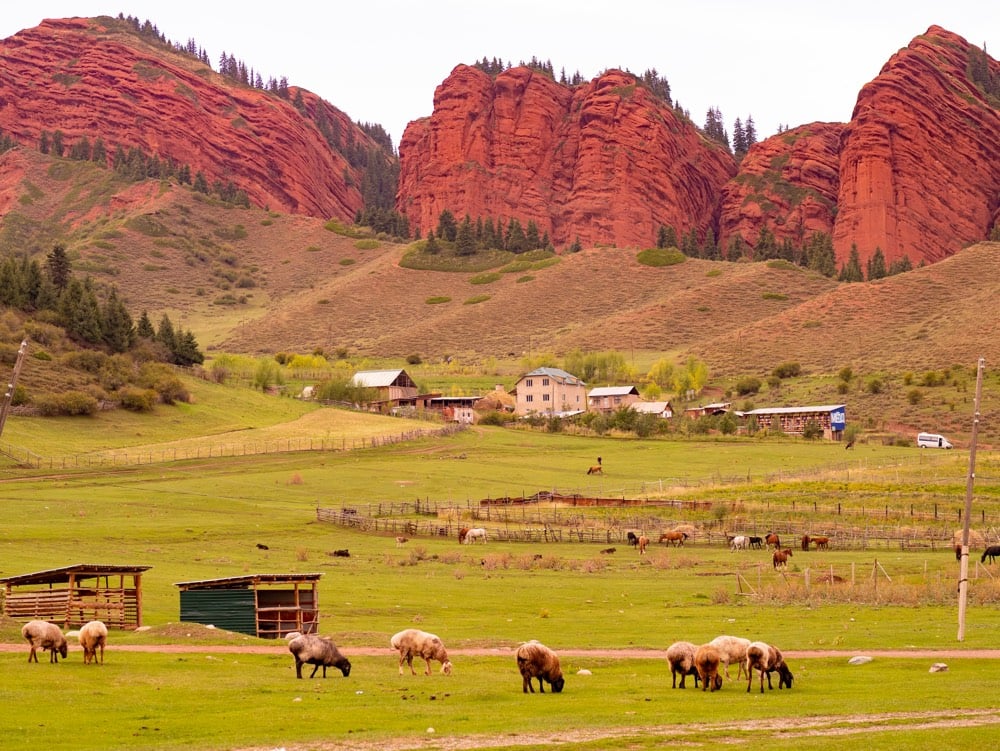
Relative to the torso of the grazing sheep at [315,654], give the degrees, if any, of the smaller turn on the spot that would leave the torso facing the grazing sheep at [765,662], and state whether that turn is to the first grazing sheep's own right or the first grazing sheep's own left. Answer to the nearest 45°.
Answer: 0° — it already faces it

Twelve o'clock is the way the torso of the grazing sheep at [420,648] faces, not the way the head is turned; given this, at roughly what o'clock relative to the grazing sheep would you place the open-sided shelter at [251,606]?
The open-sided shelter is roughly at 8 o'clock from the grazing sheep.

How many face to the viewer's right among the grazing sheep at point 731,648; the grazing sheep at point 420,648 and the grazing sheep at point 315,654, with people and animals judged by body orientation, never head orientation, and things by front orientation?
2

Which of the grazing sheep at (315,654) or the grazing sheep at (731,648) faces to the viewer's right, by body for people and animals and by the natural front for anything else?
the grazing sheep at (315,654)

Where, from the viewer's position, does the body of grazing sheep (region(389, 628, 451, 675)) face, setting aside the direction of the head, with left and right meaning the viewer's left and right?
facing to the right of the viewer

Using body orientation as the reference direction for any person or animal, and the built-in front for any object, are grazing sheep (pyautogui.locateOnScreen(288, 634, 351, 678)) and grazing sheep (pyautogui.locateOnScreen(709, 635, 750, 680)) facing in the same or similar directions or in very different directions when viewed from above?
very different directions

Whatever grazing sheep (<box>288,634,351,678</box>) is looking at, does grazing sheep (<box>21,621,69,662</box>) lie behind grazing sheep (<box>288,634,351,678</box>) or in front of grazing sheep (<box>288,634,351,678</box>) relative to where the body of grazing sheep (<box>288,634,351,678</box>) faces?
behind

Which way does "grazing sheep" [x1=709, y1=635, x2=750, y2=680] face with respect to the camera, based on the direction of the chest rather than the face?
to the viewer's left

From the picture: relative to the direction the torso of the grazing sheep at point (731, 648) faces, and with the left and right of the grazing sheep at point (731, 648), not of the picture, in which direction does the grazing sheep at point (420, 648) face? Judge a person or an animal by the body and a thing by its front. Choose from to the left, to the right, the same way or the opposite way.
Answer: the opposite way

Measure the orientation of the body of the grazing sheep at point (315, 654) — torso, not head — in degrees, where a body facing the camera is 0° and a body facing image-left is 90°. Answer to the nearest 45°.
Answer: approximately 270°

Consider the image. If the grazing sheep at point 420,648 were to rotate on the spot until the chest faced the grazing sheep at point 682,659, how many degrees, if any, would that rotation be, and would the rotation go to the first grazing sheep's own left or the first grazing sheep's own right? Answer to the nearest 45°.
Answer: approximately 45° to the first grazing sheep's own right
